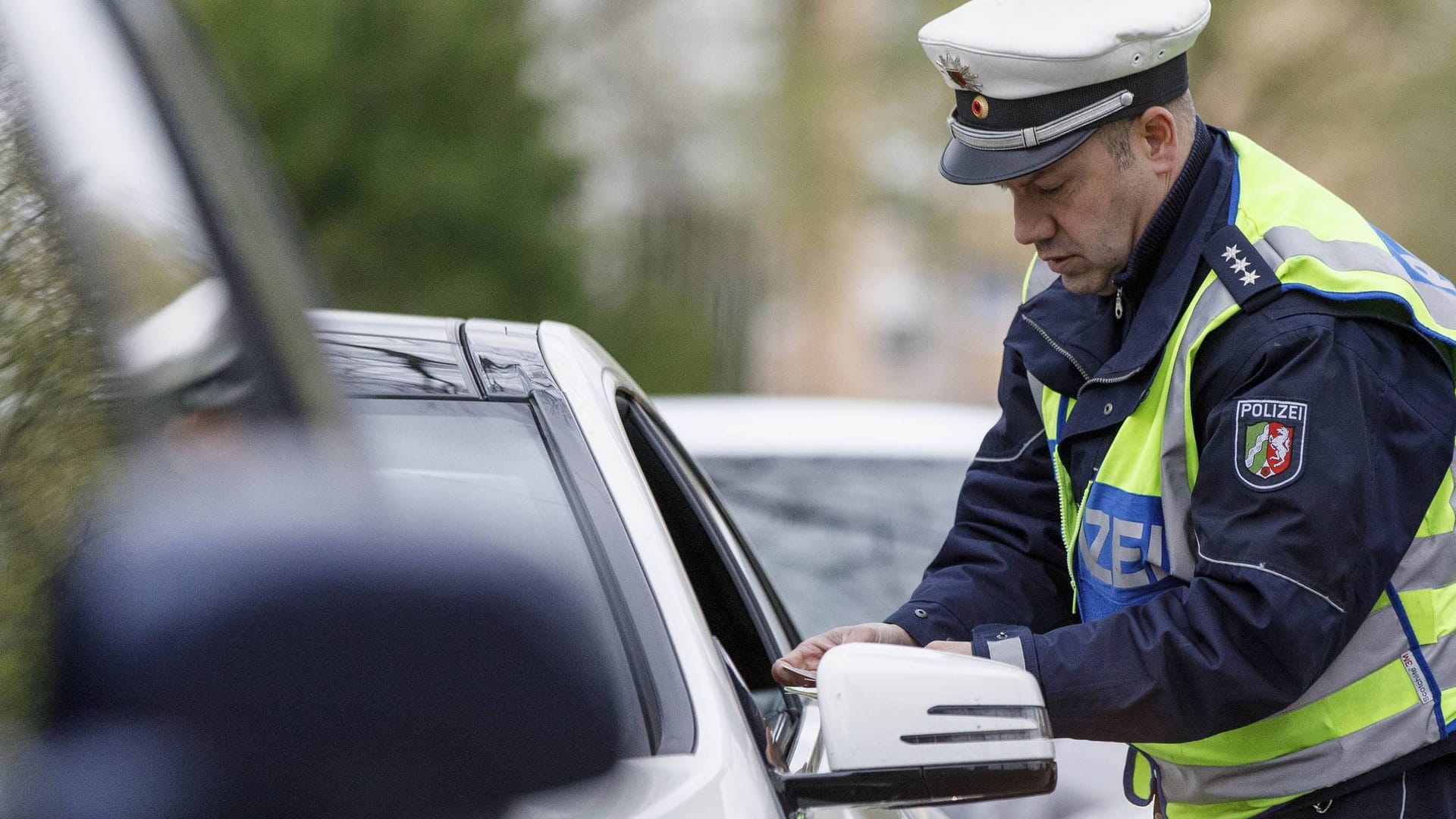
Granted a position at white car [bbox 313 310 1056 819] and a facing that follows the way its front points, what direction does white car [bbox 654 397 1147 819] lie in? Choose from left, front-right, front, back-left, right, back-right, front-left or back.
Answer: back

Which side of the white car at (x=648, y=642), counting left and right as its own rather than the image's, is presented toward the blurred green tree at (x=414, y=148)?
back

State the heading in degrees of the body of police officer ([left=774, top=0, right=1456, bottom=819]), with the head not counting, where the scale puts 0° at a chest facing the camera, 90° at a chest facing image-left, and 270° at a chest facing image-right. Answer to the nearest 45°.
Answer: approximately 45°

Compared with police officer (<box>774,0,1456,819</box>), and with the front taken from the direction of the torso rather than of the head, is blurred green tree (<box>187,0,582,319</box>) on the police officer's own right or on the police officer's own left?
on the police officer's own right

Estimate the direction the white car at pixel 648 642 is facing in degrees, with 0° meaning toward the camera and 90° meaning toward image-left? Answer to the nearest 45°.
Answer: approximately 0°

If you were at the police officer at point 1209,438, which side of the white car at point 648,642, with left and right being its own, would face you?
left

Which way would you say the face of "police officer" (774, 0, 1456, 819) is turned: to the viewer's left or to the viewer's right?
to the viewer's left

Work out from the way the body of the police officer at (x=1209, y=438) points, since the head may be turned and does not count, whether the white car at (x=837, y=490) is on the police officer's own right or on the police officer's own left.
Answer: on the police officer's own right

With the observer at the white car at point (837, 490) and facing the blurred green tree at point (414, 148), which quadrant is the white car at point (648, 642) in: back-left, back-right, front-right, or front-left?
back-left
